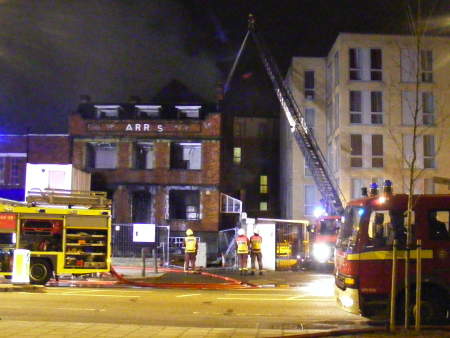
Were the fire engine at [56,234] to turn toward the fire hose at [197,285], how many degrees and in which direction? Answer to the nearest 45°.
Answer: approximately 180°

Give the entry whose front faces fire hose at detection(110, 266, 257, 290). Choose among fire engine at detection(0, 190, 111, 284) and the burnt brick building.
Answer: the burnt brick building

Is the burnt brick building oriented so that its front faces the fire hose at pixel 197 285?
yes

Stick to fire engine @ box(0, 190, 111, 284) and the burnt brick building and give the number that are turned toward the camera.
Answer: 1

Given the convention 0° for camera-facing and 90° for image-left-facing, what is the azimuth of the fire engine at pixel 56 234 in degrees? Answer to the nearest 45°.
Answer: approximately 90°

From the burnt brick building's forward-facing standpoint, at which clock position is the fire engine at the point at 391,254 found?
The fire engine is roughly at 12 o'clock from the burnt brick building.

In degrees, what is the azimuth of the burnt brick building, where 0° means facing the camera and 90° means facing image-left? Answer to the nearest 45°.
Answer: approximately 0°

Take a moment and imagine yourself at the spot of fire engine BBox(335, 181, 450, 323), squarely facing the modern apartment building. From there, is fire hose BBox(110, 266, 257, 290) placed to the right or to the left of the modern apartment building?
left

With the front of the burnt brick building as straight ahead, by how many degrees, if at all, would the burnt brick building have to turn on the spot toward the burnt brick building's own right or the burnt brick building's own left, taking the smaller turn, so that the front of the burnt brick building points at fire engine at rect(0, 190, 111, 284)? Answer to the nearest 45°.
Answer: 0° — it already faces it

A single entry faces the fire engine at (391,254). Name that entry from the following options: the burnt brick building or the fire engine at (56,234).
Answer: the burnt brick building

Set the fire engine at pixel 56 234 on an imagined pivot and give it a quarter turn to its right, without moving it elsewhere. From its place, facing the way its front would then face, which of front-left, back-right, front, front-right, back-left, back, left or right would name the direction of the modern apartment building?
front-right

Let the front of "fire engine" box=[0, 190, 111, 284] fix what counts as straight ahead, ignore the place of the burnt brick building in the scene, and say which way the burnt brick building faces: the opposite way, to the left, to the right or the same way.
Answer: to the left

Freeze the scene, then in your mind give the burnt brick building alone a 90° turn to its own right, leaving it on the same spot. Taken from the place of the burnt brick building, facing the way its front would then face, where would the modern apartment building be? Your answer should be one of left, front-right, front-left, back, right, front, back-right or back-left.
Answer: back
